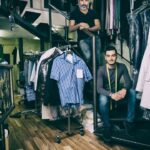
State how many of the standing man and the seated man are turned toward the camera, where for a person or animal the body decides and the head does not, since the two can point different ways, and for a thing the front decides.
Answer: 2

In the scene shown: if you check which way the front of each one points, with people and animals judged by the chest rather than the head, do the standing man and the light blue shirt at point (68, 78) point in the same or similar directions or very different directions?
same or similar directions

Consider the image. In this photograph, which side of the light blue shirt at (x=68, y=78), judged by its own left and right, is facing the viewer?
front

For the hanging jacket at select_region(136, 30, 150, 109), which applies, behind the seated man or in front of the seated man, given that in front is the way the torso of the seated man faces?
in front

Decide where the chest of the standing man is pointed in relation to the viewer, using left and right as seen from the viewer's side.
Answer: facing the viewer

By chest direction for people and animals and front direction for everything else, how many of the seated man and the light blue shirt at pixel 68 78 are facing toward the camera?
2

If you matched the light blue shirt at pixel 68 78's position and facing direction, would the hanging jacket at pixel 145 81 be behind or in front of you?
in front

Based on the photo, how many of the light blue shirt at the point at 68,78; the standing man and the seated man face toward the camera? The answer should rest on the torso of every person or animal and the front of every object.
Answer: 3

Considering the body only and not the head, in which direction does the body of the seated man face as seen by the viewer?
toward the camera

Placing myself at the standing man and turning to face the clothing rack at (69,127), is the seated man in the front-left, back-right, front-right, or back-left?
front-left

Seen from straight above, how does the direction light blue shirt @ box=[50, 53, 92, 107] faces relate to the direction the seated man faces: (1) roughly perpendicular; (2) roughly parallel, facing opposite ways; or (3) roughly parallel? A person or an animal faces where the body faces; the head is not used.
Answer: roughly parallel
